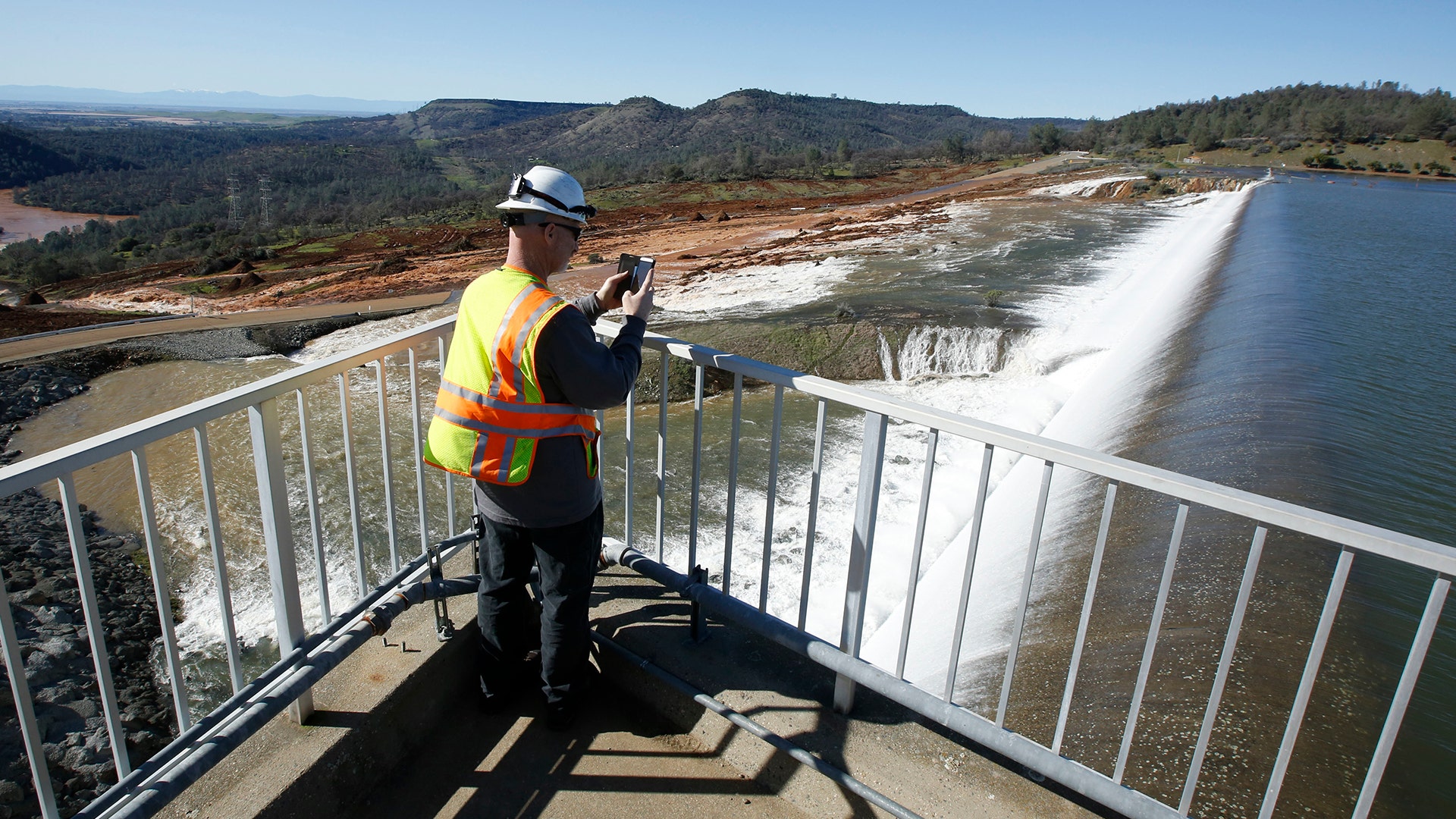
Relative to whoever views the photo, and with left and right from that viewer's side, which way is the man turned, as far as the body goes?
facing away from the viewer and to the right of the viewer

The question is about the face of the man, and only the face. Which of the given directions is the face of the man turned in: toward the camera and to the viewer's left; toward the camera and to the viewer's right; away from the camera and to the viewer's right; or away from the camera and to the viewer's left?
away from the camera and to the viewer's right
